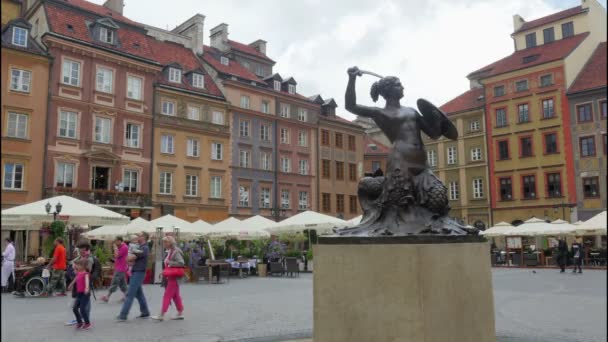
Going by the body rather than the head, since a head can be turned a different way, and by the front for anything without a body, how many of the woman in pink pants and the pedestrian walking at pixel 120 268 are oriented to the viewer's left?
2

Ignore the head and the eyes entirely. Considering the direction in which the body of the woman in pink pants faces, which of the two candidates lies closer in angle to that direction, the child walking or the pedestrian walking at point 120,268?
the child walking

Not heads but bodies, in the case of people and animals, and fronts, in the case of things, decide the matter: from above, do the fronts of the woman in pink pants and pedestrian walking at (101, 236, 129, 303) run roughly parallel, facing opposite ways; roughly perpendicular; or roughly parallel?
roughly parallel

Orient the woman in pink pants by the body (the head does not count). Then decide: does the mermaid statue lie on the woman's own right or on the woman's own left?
on the woman's own left

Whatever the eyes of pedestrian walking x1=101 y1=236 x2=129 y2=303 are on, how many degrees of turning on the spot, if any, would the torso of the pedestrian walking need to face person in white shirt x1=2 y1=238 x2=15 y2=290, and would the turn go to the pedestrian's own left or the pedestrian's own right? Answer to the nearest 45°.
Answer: approximately 45° to the pedestrian's own right

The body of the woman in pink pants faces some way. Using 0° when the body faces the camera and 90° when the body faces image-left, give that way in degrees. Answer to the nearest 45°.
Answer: approximately 90°

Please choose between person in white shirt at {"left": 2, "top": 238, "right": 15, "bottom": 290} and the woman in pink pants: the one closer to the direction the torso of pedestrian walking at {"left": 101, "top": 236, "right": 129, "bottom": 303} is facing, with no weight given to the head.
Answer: the person in white shirt

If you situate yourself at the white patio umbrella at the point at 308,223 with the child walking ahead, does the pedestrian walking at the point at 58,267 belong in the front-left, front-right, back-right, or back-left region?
front-right

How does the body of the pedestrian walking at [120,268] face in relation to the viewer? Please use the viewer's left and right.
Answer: facing to the left of the viewer
